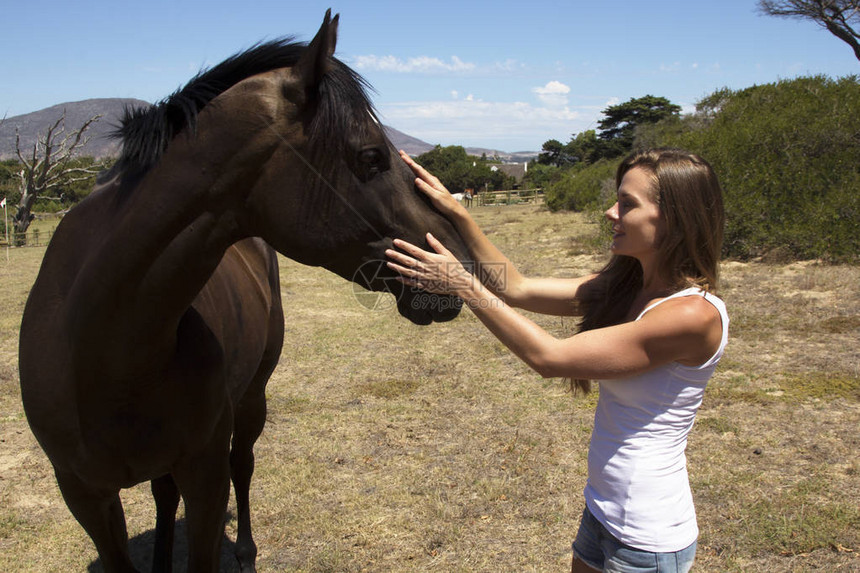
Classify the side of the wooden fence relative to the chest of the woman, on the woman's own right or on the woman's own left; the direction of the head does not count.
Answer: on the woman's own right

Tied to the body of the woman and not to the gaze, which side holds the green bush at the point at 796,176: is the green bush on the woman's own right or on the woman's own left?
on the woman's own right

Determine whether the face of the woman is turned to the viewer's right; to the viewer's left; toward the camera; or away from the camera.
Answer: to the viewer's left

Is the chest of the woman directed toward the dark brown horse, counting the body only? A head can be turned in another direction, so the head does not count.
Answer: yes

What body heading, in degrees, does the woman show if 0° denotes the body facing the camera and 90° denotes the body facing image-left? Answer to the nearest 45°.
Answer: approximately 90°

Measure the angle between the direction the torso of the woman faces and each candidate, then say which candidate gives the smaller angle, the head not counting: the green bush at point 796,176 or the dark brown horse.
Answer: the dark brown horse

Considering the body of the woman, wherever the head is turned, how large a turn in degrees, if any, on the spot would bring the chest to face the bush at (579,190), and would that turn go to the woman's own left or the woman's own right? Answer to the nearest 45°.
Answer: approximately 90° to the woman's own right
